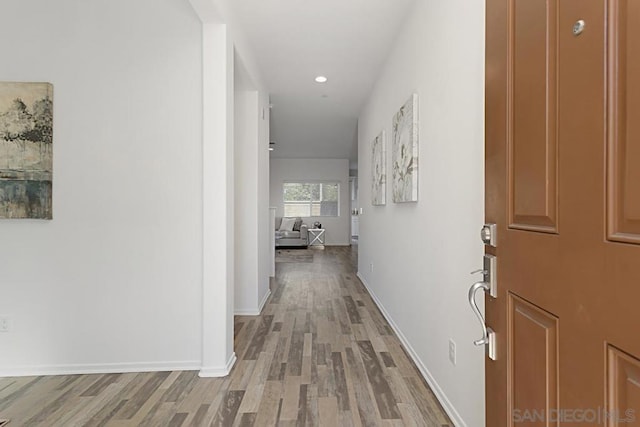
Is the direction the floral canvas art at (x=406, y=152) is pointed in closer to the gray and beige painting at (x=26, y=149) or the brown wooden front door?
the gray and beige painting

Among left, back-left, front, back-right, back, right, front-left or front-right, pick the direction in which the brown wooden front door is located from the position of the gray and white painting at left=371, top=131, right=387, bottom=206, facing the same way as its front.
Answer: left

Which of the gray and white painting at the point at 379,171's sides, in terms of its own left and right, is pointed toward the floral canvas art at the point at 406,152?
left

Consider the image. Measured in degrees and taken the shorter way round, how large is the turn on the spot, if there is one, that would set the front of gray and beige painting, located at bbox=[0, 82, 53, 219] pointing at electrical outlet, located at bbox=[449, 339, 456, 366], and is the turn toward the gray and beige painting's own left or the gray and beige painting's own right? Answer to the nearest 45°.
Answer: approximately 45° to the gray and beige painting's own left

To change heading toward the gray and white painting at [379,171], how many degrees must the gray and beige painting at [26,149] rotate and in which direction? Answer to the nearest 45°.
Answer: approximately 90° to its left

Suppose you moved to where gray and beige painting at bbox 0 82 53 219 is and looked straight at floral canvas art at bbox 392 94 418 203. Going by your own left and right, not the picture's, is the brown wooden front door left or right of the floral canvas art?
right

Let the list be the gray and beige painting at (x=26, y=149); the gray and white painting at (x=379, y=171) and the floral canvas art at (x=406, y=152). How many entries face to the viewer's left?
2

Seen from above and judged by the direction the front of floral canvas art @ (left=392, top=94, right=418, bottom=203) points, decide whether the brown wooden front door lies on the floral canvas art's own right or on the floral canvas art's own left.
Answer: on the floral canvas art's own left

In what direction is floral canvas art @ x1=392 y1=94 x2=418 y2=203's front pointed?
to the viewer's left

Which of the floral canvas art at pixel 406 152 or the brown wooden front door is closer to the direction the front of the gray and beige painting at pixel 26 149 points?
the brown wooden front door

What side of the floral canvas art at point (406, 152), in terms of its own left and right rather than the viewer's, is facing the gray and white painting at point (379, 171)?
right

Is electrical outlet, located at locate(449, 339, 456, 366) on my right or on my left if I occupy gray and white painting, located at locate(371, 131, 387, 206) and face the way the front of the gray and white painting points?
on my left

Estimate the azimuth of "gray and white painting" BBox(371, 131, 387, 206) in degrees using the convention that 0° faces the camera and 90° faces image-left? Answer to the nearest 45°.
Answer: approximately 90°
